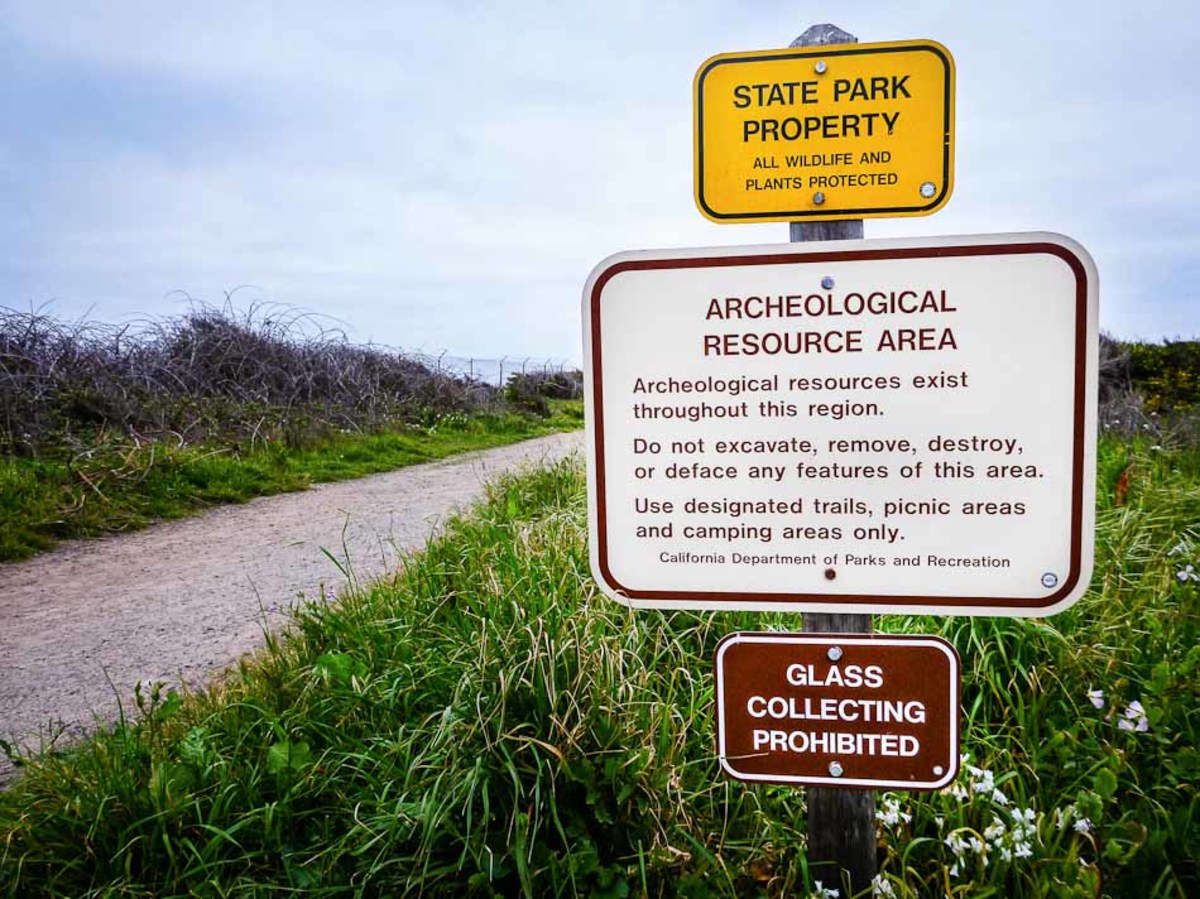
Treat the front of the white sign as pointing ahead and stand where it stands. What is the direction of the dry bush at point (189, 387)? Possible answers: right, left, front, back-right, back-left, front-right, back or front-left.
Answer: back-right

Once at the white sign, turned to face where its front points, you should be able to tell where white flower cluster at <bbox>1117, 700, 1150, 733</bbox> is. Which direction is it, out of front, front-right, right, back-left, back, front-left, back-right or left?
back-left

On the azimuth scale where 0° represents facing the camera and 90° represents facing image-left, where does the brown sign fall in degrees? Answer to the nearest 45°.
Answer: approximately 0°

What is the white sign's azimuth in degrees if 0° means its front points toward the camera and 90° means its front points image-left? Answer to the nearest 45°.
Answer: approximately 0°
